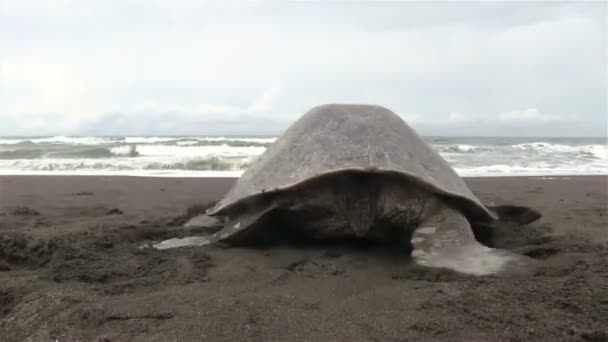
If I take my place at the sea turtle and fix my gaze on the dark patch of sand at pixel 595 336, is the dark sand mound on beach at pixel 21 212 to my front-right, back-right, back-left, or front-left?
back-right

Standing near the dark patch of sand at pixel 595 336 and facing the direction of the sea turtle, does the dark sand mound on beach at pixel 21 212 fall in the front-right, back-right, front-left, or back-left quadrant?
front-left

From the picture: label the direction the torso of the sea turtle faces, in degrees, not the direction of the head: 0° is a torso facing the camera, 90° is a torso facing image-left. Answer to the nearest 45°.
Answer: approximately 180°

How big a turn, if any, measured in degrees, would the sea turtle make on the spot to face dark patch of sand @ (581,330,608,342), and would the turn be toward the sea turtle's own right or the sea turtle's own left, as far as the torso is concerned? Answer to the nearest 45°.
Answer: approximately 135° to the sea turtle's own right

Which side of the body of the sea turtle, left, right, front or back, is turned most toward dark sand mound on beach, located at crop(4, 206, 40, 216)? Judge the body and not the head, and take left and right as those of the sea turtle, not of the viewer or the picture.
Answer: left
